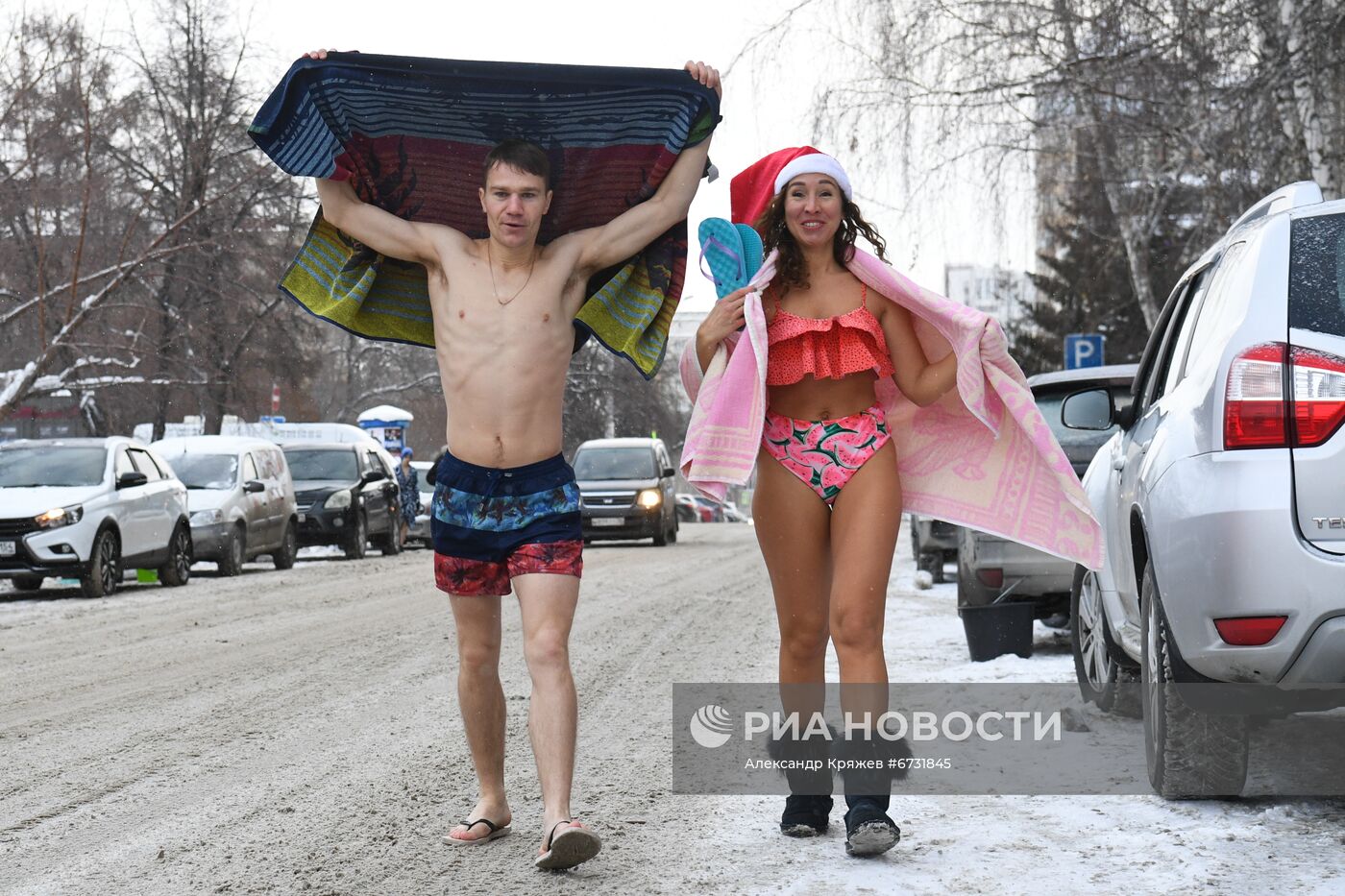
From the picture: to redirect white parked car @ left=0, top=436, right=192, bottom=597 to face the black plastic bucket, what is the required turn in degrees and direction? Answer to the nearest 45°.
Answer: approximately 90° to its left

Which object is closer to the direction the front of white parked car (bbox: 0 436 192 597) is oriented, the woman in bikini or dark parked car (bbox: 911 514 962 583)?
the woman in bikini

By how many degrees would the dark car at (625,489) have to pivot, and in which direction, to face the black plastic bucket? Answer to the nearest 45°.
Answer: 0° — it already faces it

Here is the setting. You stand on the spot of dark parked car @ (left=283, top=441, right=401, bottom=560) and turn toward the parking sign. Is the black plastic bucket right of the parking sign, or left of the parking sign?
right

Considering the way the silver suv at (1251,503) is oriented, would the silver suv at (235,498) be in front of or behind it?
in front

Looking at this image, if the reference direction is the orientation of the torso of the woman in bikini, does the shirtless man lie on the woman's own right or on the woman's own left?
on the woman's own right

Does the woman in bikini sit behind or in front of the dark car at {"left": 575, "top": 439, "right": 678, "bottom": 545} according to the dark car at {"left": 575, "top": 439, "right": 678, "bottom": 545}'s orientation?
in front

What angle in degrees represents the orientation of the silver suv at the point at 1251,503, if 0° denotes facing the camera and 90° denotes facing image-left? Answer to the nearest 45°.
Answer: approximately 135°
